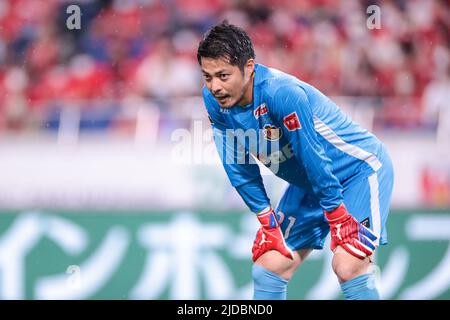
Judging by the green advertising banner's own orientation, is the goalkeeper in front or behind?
in front

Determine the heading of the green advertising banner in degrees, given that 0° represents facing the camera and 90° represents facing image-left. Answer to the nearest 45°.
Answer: approximately 0°

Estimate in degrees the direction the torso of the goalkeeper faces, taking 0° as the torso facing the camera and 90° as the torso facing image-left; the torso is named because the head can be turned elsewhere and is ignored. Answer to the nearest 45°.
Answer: approximately 45°

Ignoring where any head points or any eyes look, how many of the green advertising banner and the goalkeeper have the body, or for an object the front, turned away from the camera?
0
